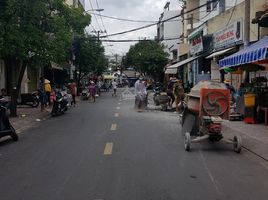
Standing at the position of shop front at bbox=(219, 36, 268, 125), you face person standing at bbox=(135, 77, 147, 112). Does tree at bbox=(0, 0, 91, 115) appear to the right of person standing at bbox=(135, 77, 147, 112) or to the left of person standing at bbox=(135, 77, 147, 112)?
left

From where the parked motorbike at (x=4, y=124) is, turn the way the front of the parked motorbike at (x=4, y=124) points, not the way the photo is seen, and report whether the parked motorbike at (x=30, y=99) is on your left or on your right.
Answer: on your left

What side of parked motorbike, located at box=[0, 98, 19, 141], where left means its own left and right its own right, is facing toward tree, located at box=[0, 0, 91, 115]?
left

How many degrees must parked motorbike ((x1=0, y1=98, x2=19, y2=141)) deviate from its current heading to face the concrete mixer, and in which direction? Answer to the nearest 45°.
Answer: approximately 45° to its right

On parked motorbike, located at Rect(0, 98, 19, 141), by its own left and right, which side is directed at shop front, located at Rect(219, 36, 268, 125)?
front

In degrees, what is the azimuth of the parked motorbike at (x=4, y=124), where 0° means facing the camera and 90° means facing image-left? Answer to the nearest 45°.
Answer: approximately 270°
